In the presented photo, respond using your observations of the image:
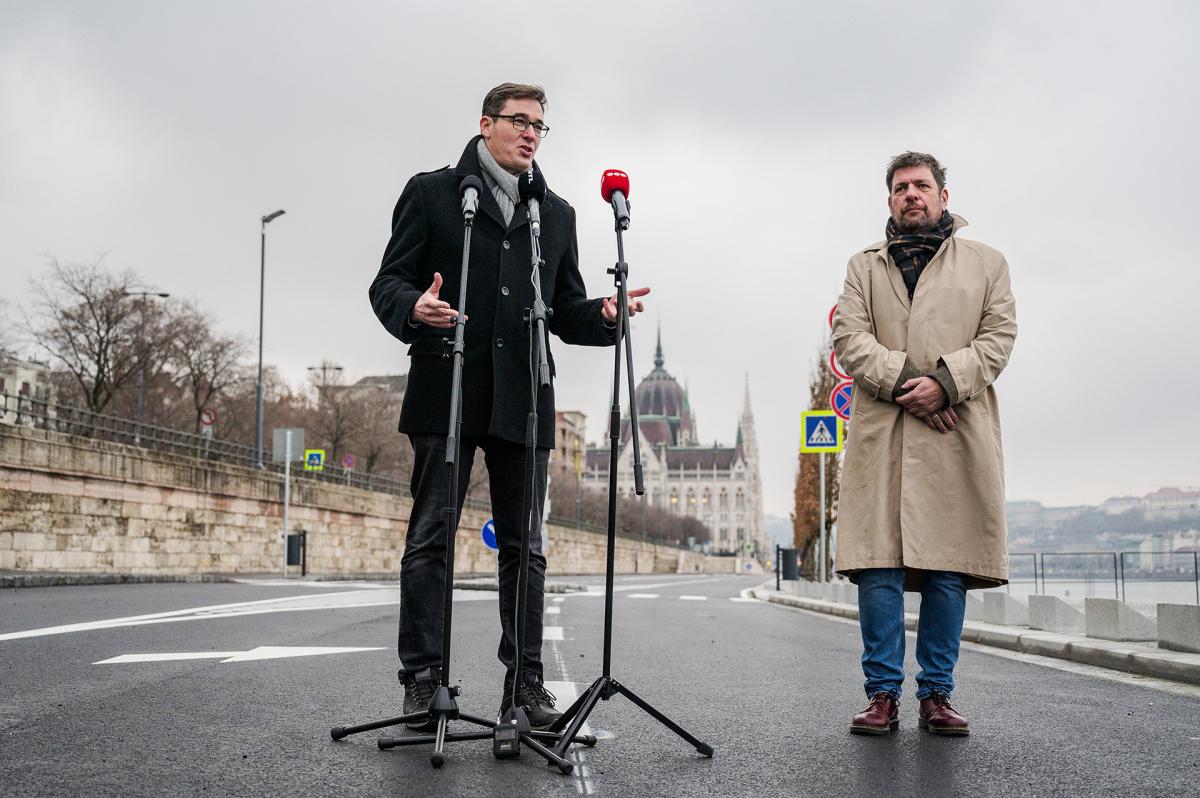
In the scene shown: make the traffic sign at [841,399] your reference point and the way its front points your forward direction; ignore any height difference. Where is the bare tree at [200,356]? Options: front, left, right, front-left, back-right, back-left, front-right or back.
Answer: back-right

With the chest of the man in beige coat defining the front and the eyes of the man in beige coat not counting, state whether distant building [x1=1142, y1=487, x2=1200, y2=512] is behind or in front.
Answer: behind

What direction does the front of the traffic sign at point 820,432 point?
toward the camera

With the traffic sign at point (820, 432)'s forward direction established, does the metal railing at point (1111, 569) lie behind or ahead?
ahead

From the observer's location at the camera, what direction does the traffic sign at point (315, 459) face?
facing the viewer

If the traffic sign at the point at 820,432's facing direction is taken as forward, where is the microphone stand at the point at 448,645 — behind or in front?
in front

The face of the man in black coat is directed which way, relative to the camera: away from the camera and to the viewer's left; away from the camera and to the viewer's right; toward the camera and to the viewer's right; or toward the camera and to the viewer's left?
toward the camera and to the viewer's right

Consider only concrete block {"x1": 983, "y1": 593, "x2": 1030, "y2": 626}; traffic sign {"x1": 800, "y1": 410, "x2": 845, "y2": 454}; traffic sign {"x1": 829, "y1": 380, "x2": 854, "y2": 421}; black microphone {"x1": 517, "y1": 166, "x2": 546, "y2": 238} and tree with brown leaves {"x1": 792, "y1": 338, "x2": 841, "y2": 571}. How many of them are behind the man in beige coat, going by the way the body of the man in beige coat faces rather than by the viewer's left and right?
4

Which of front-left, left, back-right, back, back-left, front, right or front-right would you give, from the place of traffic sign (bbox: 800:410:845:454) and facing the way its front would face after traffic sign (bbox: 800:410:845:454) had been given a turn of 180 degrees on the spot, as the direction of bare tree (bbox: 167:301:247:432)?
front-left

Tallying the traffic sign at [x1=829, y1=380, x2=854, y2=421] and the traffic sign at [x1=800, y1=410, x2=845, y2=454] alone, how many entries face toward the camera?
2

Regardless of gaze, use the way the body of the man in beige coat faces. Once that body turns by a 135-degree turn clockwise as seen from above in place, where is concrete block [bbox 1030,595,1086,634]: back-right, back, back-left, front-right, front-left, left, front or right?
front-right

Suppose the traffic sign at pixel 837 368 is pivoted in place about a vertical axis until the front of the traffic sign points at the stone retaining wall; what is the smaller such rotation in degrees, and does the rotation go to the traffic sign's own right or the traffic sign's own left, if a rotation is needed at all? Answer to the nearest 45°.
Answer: approximately 135° to the traffic sign's own right

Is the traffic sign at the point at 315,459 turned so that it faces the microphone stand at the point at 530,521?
yes

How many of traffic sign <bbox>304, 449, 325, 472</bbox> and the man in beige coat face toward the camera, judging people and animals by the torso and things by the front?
2

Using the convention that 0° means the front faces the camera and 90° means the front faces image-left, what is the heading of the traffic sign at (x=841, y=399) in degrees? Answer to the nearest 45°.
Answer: approximately 0°

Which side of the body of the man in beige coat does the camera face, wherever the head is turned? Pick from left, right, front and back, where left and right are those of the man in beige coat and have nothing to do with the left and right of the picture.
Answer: front
